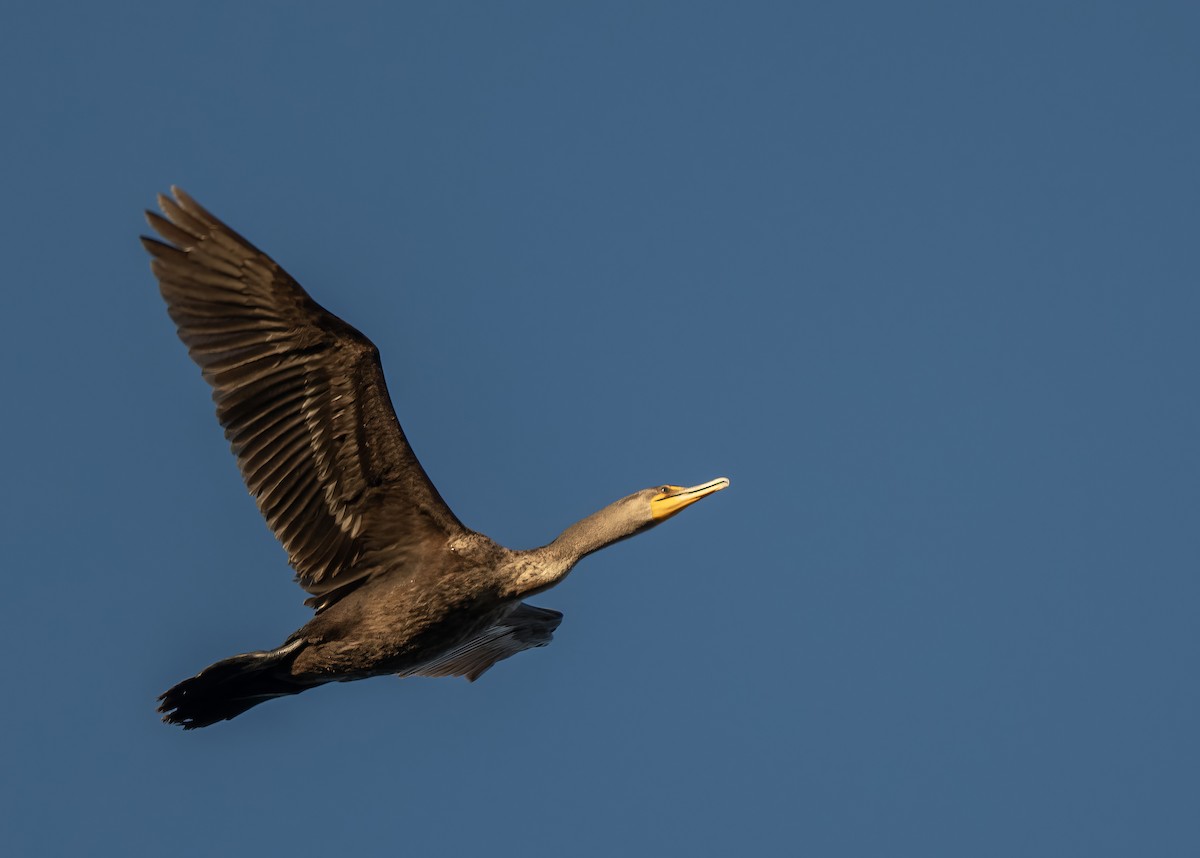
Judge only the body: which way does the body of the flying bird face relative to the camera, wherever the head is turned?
to the viewer's right
